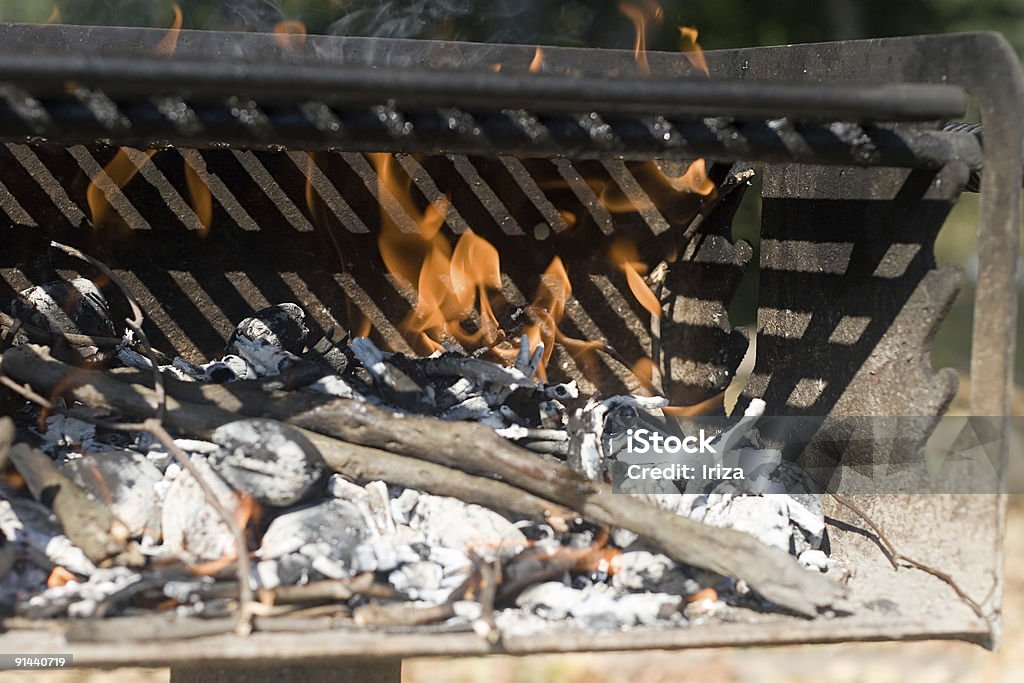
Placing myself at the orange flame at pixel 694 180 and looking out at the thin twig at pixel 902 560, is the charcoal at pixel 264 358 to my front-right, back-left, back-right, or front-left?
back-right

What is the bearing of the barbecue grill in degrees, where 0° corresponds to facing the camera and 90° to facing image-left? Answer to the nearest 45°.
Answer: approximately 0°
